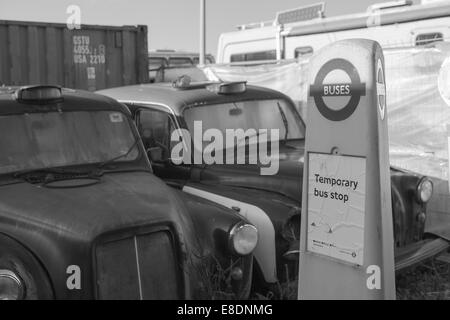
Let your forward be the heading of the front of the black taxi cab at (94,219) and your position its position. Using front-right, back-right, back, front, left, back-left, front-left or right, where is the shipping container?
back-left

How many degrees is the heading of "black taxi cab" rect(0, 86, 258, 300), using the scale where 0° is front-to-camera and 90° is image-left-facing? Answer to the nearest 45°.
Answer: approximately 315°

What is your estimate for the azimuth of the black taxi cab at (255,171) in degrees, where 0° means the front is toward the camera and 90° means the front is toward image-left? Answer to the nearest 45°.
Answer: approximately 315°

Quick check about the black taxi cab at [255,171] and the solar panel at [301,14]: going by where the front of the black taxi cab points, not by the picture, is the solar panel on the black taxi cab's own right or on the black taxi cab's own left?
on the black taxi cab's own left

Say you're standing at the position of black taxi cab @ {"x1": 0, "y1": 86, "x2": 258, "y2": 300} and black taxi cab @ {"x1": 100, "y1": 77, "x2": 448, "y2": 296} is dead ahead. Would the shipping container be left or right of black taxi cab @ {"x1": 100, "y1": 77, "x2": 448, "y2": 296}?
left
